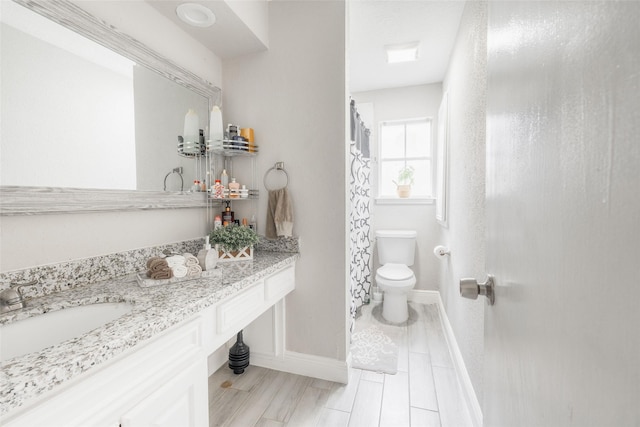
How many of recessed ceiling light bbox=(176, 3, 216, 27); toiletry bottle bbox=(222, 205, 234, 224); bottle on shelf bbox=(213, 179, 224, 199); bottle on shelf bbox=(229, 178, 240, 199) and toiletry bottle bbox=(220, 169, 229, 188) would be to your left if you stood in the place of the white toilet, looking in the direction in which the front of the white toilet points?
0

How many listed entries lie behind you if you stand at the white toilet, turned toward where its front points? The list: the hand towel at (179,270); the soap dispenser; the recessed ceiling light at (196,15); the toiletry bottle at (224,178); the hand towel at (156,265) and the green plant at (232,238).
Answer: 0

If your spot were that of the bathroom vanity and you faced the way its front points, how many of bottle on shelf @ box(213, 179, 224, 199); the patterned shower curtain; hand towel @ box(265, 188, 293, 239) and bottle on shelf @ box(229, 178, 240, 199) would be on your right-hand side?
0

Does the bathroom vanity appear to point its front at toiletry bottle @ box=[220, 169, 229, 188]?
no

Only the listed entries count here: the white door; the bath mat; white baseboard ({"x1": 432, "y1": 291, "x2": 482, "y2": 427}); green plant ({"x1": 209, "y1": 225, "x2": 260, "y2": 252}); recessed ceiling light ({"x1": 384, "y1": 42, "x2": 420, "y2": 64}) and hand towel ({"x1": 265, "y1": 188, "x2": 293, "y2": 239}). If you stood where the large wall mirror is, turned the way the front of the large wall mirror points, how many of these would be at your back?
0

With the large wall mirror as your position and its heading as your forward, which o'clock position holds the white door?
The white door is roughly at 1 o'clock from the large wall mirror.

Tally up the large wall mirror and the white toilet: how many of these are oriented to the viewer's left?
0

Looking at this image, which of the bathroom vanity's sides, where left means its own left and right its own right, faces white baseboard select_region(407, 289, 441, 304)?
left

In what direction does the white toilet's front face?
toward the camera

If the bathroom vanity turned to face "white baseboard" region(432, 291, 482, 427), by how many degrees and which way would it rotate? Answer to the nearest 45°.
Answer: approximately 45° to its left

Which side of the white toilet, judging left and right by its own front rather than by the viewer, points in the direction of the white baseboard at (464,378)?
front

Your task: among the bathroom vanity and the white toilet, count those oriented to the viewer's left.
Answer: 0

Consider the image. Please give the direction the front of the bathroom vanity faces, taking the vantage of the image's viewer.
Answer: facing the viewer and to the right of the viewer

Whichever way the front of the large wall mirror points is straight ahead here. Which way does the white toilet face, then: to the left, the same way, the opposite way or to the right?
to the right

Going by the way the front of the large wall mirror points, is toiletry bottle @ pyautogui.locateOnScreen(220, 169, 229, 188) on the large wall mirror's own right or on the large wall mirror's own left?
on the large wall mirror's own left

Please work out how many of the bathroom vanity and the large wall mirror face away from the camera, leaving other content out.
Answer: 0

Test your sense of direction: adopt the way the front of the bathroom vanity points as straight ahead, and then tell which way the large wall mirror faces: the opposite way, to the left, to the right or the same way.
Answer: the same way

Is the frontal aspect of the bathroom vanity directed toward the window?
no
